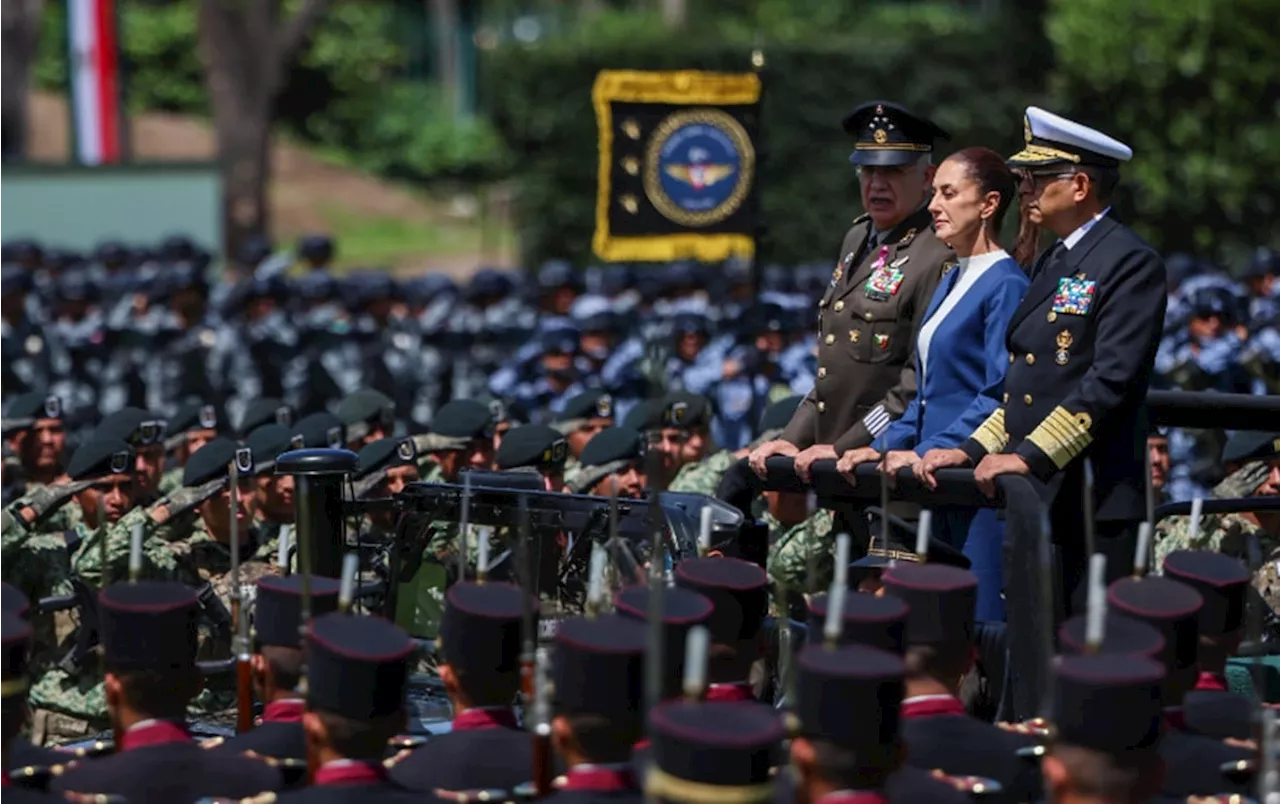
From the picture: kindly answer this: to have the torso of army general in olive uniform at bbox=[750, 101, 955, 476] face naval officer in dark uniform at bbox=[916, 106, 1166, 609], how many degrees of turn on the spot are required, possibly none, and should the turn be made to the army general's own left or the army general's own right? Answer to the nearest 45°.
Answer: approximately 90° to the army general's own left

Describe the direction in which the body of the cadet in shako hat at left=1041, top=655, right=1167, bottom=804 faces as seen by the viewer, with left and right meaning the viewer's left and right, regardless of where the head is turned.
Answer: facing away from the viewer

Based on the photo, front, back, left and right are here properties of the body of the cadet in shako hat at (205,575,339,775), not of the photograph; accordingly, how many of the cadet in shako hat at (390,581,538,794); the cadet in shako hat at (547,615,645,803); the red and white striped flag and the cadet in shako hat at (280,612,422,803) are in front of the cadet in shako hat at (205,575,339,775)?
1

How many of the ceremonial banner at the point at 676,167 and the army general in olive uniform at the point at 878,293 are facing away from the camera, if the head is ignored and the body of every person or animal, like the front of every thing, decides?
0

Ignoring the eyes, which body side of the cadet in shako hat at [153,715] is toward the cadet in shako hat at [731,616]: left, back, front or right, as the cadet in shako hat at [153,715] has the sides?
right

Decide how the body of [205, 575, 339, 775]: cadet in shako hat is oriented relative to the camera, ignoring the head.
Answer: away from the camera

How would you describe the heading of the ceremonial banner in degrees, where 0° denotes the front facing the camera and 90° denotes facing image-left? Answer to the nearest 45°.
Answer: approximately 0°

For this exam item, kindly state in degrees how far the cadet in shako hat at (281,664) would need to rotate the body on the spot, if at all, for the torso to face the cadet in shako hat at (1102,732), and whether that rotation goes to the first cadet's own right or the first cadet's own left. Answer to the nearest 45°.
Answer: approximately 135° to the first cadet's own right

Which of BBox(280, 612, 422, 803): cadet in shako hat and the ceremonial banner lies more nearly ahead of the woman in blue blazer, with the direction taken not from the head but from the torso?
the cadet in shako hat

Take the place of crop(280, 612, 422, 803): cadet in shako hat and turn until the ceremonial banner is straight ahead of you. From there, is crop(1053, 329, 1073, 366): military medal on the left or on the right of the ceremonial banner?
right

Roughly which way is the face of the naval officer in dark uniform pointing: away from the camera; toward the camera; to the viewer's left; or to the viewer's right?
to the viewer's left

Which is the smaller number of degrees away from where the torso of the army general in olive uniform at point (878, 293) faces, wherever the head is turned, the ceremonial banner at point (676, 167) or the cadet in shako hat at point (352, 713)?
the cadet in shako hat

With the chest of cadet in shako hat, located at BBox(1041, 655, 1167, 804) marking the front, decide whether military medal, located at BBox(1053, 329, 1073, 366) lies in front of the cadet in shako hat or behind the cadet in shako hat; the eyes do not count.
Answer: in front

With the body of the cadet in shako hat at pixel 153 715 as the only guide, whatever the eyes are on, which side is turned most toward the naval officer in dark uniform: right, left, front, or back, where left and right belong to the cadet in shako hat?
right

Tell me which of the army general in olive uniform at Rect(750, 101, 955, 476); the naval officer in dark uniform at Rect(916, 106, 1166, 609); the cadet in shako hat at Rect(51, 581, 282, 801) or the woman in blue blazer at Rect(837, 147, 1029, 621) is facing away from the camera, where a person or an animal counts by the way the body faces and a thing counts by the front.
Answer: the cadet in shako hat

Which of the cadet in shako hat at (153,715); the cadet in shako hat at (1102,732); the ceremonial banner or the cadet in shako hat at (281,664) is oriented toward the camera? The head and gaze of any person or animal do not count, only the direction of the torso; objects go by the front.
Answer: the ceremonial banner
